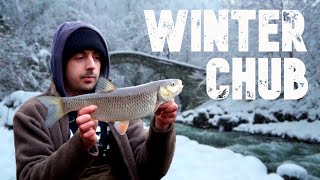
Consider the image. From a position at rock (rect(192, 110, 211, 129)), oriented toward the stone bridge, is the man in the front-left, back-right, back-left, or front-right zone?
back-left

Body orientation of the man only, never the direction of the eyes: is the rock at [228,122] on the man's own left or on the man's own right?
on the man's own left

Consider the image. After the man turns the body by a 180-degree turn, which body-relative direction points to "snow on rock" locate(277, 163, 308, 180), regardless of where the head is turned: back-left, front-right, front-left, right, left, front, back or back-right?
right

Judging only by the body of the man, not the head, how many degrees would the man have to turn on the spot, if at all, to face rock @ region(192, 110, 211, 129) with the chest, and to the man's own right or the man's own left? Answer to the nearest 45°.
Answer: approximately 135° to the man's own left

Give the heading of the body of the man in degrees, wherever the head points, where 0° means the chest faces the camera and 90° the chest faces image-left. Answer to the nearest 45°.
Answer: approximately 315°

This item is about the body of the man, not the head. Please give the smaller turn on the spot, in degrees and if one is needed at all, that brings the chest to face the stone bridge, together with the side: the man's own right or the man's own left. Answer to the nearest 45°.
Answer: approximately 135° to the man's own left
